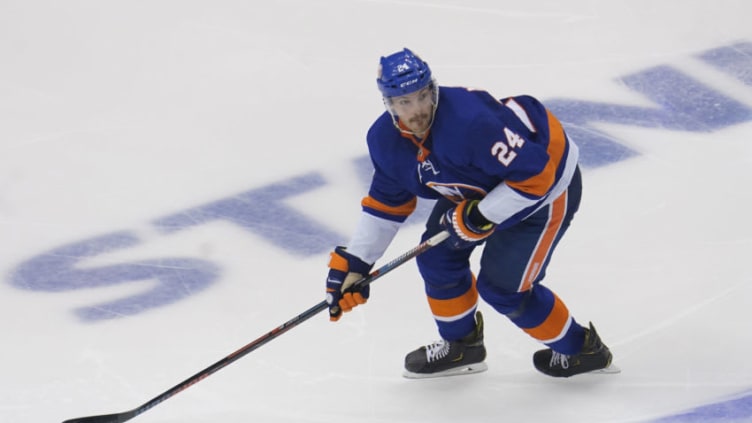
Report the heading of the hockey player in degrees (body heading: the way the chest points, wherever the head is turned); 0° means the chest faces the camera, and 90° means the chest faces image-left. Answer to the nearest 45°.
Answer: approximately 45°
